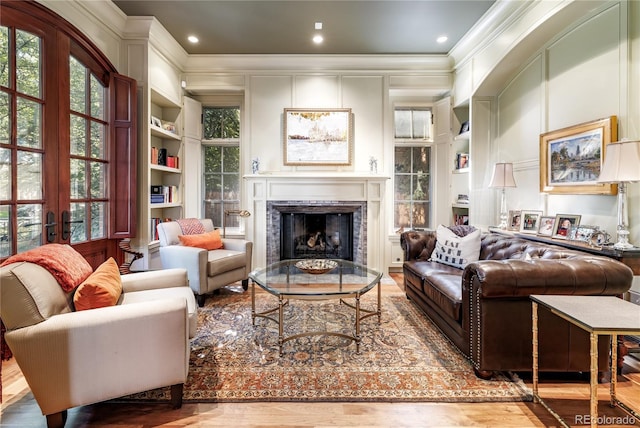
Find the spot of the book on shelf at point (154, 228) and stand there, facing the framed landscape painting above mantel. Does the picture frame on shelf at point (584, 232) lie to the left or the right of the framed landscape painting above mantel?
right

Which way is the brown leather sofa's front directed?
to the viewer's left

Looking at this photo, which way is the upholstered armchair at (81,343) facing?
to the viewer's right

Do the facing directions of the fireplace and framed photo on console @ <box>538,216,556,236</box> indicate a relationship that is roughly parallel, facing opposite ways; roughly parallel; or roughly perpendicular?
roughly perpendicular

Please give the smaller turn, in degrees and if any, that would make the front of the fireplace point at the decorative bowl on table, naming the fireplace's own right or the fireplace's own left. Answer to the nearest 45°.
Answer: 0° — it already faces it

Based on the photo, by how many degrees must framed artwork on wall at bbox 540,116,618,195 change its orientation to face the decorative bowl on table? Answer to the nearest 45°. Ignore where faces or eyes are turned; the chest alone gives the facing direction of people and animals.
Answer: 0° — it already faces it
